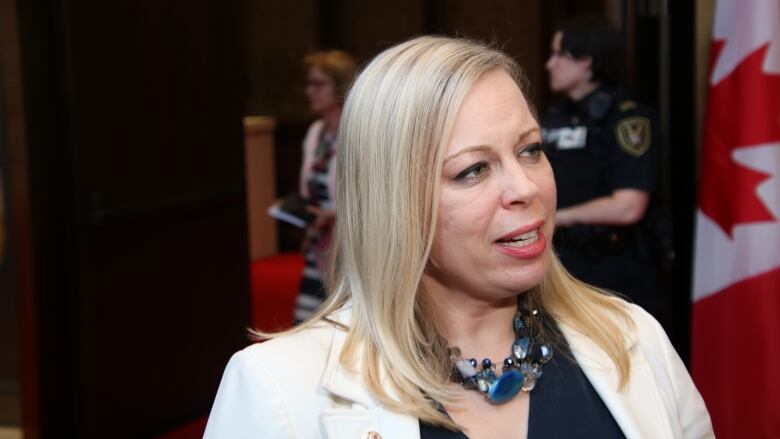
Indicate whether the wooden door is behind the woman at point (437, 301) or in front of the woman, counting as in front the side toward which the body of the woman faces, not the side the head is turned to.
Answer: behind

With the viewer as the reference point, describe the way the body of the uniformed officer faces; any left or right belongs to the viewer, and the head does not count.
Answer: facing the viewer and to the left of the viewer

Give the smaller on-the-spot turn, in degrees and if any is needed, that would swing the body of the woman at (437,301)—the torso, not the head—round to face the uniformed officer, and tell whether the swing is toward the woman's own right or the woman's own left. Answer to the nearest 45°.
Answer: approximately 135° to the woman's own left

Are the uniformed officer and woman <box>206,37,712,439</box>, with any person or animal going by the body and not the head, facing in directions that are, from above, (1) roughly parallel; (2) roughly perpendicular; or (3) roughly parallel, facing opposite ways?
roughly perpendicular

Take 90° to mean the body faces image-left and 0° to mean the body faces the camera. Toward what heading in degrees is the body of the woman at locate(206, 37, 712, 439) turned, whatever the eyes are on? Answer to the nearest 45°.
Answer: approximately 315°

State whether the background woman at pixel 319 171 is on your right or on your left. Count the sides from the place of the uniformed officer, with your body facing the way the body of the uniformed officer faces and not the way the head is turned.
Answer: on your right
